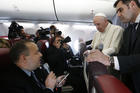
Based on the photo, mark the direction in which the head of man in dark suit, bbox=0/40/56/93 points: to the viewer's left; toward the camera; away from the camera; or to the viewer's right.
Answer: to the viewer's right

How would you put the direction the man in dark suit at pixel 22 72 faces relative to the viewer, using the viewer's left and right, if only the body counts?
facing to the right of the viewer
